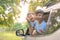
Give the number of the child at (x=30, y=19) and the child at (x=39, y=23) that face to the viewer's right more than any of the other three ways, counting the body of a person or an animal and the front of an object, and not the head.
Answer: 0
